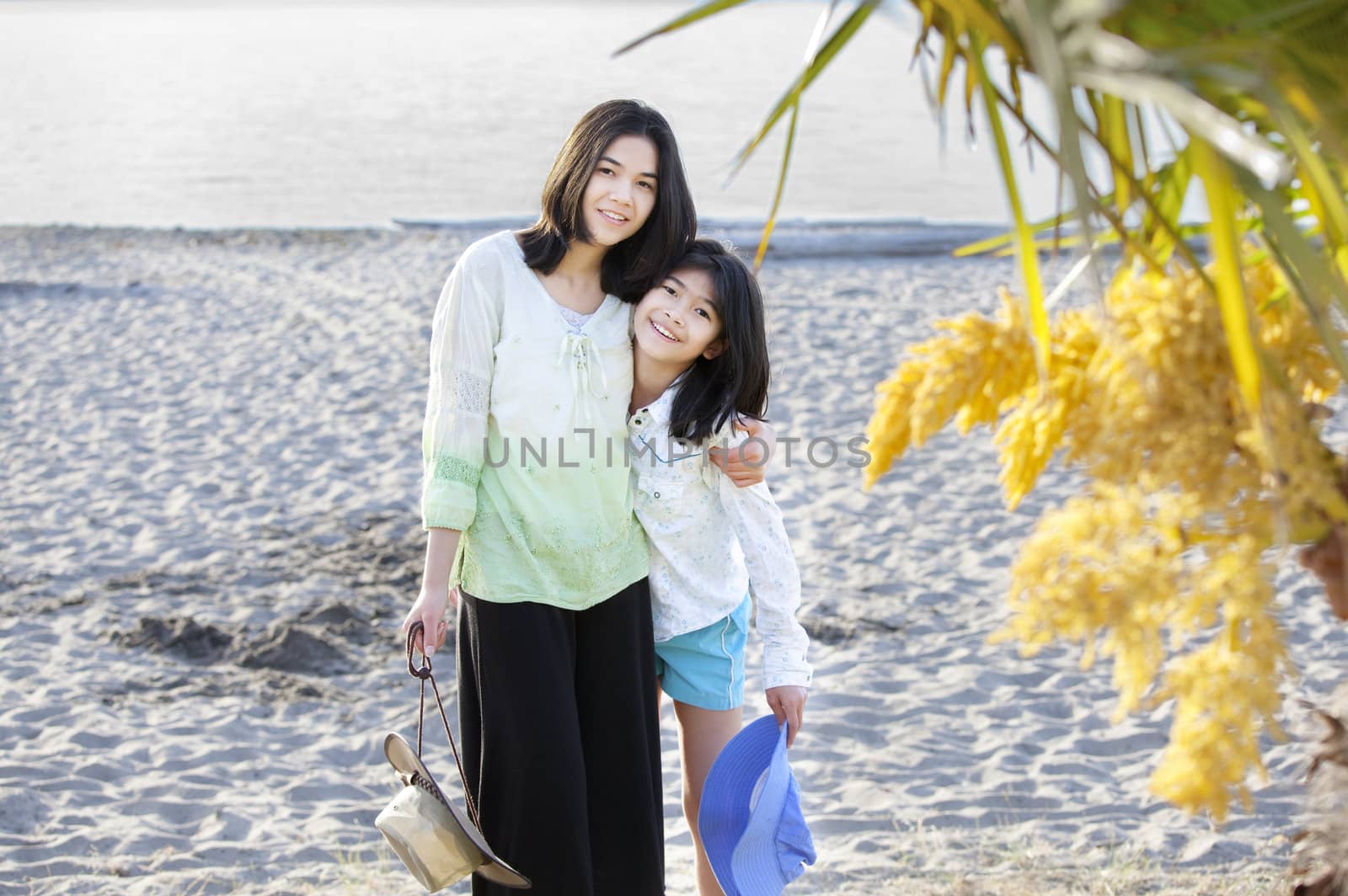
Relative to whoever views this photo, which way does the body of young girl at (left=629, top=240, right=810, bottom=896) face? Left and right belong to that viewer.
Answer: facing the viewer and to the left of the viewer

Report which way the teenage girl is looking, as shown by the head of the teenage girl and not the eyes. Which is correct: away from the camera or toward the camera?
toward the camera

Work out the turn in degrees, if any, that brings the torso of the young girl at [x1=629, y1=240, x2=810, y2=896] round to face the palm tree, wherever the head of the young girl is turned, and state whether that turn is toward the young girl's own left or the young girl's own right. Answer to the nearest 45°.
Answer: approximately 45° to the young girl's own left
